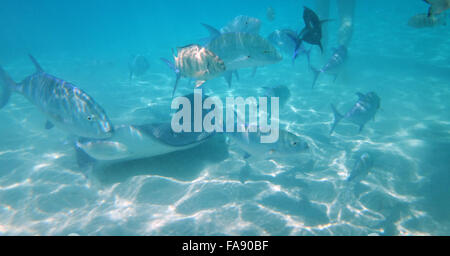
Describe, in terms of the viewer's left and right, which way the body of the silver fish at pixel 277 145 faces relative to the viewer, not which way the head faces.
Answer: facing to the right of the viewer

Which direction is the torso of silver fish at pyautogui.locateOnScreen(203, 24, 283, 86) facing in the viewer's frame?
to the viewer's right

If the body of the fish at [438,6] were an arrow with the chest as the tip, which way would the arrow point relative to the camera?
to the viewer's right

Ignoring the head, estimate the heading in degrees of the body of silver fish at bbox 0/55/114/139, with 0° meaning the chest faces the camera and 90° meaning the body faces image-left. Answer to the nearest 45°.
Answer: approximately 270°

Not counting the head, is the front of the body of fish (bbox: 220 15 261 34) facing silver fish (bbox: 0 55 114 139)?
no

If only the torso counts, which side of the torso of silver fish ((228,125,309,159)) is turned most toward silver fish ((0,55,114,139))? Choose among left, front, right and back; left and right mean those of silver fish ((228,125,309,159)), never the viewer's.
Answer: back

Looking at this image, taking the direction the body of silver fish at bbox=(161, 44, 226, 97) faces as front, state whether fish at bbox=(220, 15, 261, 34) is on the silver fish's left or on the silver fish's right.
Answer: on the silver fish's left
